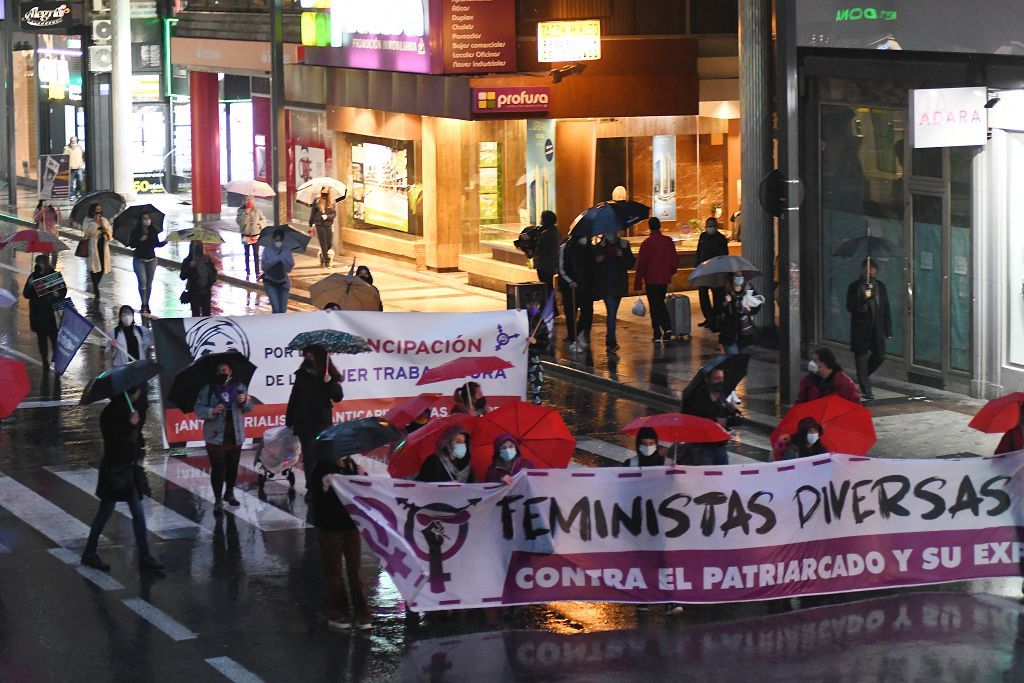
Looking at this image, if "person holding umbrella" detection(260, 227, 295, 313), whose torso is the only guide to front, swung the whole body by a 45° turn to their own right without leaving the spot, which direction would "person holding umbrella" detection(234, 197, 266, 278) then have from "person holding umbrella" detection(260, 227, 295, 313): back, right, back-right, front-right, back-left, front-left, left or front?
back-right

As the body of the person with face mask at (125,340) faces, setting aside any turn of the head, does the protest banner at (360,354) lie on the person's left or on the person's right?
on the person's left

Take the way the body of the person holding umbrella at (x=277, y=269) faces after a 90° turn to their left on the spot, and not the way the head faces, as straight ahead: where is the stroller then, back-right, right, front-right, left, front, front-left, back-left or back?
right

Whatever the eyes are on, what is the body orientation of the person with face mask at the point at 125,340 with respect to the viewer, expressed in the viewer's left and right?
facing the viewer

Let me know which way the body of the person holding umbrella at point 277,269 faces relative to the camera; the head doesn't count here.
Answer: toward the camera

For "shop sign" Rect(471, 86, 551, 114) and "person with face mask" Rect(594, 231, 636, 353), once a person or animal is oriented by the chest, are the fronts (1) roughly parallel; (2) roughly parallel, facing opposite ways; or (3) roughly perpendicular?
roughly parallel

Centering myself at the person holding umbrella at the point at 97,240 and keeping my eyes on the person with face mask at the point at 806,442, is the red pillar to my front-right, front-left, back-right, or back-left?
back-left

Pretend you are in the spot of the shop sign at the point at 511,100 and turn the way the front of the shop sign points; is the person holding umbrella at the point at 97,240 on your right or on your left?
on your right

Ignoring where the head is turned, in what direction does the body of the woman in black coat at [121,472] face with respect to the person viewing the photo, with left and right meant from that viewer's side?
facing to the right of the viewer

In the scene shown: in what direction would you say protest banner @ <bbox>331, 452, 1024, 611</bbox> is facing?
toward the camera

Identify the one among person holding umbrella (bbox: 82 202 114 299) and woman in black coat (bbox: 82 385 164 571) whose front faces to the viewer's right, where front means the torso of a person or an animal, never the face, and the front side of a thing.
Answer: the woman in black coat

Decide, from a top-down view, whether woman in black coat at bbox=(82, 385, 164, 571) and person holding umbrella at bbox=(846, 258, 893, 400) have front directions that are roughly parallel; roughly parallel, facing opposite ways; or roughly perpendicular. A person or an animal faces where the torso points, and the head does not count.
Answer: roughly perpendicular

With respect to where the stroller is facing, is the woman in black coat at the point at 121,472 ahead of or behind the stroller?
ahead

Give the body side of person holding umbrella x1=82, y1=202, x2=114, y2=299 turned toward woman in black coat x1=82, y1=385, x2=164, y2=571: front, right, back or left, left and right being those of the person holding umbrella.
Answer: front
